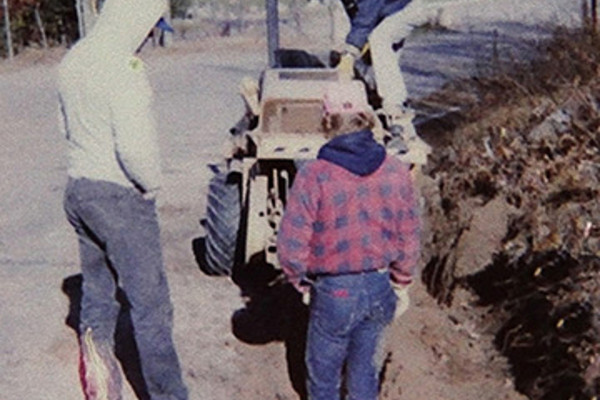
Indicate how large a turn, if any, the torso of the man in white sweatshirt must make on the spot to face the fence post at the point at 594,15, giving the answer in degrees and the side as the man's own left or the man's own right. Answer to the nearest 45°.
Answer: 0° — they already face it

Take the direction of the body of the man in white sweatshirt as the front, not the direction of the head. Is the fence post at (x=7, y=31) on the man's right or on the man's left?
on the man's left

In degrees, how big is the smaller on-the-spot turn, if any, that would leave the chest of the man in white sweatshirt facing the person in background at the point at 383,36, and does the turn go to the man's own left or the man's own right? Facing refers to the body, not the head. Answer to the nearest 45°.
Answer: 0° — they already face them

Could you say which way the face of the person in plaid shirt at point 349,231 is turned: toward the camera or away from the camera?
away from the camera

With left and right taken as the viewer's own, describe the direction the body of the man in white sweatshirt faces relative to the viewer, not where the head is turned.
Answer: facing away from the viewer and to the right of the viewer

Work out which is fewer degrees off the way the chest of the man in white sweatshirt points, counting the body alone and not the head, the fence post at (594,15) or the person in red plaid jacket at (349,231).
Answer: the fence post

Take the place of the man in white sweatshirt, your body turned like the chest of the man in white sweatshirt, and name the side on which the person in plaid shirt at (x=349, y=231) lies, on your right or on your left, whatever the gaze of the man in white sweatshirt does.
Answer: on your right
